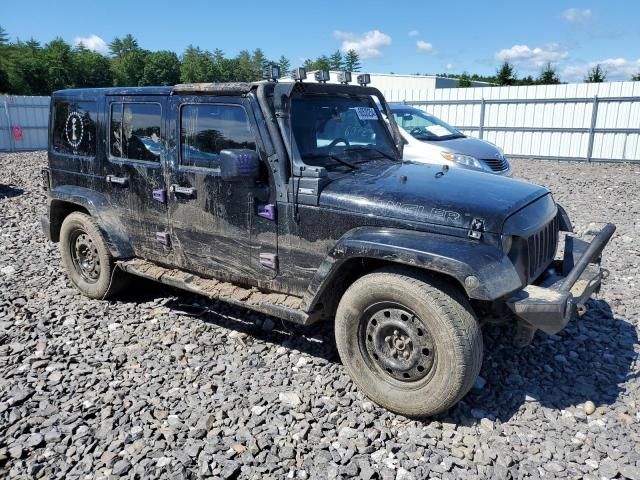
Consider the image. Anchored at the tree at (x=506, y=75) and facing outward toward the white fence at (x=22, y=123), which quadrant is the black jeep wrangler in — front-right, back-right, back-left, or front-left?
front-left

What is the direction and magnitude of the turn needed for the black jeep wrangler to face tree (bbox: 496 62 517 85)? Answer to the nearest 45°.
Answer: approximately 135° to its left

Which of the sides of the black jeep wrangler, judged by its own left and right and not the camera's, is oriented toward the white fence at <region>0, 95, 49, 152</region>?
back

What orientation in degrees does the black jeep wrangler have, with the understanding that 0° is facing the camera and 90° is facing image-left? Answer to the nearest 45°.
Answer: approximately 315°

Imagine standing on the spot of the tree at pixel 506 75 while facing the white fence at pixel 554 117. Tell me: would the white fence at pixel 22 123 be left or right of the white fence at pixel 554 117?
right

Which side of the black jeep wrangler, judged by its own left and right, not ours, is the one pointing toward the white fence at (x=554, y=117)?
left

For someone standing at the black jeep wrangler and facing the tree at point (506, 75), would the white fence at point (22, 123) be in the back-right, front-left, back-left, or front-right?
front-left
